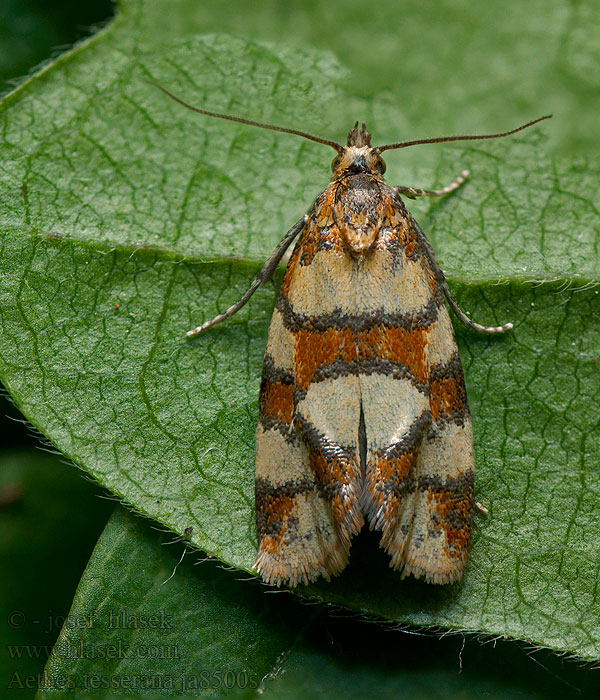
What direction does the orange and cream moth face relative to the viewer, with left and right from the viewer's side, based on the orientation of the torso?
facing away from the viewer
